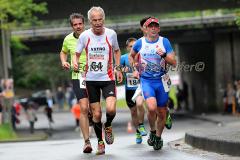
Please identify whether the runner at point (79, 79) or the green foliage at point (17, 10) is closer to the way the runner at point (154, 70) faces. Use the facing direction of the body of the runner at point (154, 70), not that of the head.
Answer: the runner

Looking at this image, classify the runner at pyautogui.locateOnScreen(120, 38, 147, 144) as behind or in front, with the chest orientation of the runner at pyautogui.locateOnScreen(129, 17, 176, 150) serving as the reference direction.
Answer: behind

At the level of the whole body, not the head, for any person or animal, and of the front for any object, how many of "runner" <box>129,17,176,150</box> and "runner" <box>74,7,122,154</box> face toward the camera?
2

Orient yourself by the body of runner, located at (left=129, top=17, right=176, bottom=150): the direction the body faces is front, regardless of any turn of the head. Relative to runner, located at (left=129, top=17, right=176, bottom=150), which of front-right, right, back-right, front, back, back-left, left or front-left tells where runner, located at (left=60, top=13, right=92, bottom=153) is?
right

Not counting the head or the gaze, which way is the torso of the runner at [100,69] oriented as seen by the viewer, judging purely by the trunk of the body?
toward the camera

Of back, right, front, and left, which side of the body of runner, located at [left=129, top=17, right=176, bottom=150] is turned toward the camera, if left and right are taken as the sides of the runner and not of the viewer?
front

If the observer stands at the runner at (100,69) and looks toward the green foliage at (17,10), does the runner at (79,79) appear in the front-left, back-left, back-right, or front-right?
front-left

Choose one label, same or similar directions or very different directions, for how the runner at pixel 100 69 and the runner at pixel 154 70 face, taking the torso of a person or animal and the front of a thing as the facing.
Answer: same or similar directions

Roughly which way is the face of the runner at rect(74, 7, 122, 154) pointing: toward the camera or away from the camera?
toward the camera
